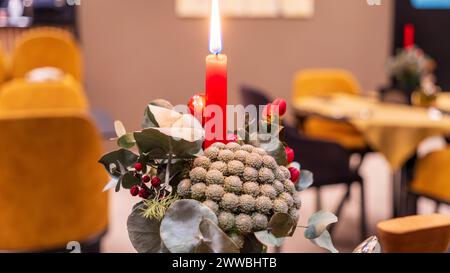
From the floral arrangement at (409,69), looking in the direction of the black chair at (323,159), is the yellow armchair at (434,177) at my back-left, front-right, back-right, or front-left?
front-left

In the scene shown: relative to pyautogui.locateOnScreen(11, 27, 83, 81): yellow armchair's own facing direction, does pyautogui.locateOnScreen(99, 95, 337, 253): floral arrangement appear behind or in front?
in front

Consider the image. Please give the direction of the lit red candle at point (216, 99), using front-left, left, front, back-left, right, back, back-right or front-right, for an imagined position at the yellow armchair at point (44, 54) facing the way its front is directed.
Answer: front

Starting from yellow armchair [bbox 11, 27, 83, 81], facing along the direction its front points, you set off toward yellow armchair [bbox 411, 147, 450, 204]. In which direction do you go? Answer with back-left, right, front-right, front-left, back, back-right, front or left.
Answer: front-left

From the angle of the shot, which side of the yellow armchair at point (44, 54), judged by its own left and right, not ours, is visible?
front

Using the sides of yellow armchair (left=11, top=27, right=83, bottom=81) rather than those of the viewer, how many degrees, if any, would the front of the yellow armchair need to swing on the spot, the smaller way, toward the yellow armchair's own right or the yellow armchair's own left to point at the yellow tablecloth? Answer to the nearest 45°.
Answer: approximately 45° to the yellow armchair's own left

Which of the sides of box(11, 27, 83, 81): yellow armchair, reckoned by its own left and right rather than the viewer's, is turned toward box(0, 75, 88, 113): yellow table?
front

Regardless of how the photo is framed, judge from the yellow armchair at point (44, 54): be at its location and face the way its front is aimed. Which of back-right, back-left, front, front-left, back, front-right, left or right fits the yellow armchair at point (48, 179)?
front
